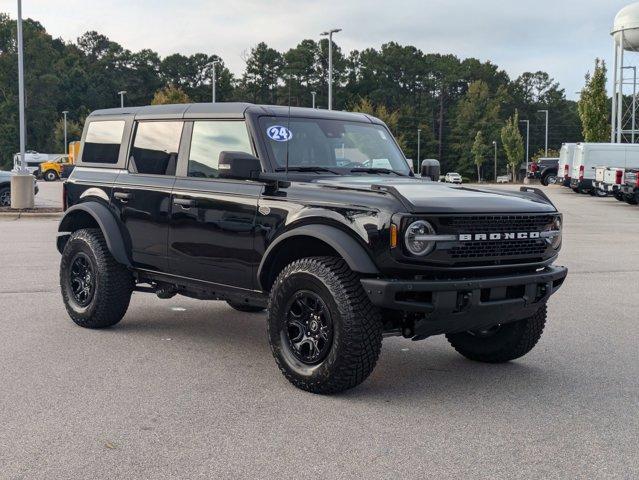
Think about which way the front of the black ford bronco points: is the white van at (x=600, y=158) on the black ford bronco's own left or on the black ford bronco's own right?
on the black ford bronco's own left

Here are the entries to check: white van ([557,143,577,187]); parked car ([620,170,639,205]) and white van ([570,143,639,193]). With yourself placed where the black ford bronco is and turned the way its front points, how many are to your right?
0

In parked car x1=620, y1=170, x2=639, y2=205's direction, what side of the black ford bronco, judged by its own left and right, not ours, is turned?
left

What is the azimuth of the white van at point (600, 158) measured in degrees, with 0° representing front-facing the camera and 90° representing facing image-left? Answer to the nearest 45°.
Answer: approximately 225°

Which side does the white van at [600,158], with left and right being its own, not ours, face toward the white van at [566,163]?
left

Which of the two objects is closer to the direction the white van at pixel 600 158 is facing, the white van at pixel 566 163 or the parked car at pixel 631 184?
the white van

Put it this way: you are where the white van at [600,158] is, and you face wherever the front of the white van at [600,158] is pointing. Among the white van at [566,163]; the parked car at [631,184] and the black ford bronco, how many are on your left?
1

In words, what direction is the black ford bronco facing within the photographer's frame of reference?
facing the viewer and to the right of the viewer

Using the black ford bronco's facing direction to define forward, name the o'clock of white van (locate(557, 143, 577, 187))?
The white van is roughly at 8 o'clock from the black ford bronco.

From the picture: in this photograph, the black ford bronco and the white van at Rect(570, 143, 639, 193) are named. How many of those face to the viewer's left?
0

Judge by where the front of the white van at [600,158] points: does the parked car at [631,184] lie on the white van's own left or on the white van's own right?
on the white van's own right
